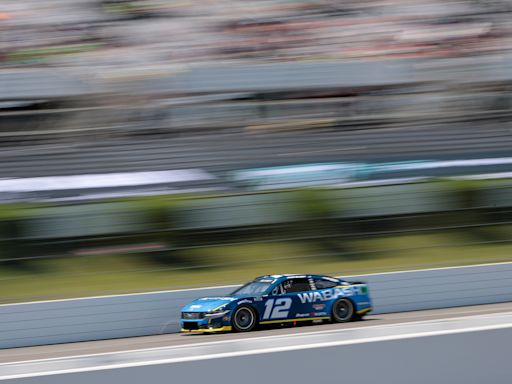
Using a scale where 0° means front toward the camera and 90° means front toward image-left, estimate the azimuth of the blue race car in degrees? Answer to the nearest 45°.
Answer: approximately 45°
